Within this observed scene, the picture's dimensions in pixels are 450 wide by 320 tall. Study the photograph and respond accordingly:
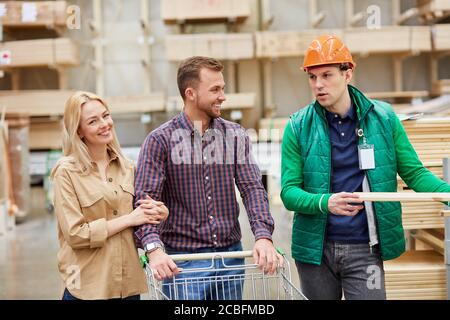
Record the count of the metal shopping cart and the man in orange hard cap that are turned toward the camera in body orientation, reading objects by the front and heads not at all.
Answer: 2

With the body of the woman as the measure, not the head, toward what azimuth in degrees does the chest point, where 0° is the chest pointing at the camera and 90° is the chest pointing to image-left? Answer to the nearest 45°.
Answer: approximately 315°

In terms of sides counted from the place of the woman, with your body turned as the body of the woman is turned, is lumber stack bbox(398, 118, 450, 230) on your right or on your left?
on your left

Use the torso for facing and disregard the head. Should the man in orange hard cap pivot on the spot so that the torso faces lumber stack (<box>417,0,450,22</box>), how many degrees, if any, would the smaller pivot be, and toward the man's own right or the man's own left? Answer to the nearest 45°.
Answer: approximately 180°

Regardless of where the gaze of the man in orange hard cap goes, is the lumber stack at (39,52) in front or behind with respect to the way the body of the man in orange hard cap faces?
behind

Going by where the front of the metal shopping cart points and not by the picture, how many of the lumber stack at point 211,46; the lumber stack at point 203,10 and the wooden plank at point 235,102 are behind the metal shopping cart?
3

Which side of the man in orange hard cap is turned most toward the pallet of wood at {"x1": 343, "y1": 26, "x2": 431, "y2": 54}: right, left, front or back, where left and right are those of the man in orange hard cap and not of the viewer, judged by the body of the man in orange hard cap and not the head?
back

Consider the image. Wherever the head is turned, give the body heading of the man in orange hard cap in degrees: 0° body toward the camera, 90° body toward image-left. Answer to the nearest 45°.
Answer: approximately 0°
